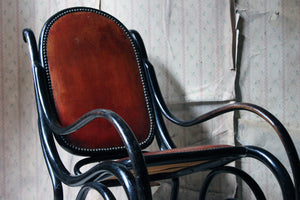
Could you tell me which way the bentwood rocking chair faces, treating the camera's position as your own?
facing the viewer and to the right of the viewer
